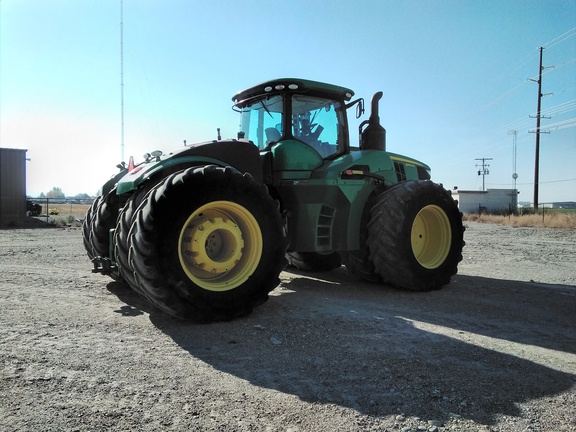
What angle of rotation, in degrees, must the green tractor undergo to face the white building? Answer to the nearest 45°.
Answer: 0° — it already faces it

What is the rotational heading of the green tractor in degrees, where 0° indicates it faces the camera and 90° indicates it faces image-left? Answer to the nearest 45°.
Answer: approximately 225°

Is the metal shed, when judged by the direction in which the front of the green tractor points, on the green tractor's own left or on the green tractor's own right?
on the green tractor's own left
